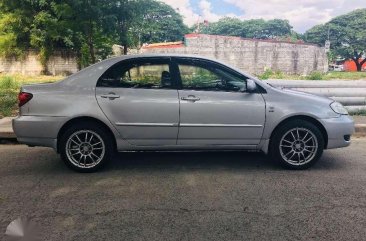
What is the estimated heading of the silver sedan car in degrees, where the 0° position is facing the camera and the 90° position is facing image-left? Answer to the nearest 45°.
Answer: approximately 270°

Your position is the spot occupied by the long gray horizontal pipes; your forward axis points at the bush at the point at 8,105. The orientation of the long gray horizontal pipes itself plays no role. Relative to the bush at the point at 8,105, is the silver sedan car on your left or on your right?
left

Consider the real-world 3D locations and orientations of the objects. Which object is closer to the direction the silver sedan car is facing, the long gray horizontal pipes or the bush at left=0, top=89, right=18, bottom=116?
the long gray horizontal pipes

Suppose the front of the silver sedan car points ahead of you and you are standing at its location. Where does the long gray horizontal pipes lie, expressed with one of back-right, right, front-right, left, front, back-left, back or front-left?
front-left

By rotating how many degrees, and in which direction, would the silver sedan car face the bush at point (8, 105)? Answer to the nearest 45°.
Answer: approximately 135° to its left

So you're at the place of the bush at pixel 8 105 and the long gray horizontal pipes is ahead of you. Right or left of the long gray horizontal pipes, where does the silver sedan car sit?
right
